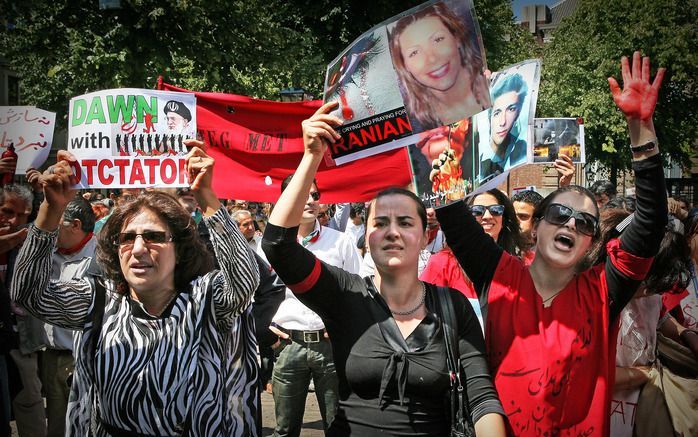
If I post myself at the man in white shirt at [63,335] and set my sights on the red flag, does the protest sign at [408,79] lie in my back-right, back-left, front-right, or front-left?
front-right

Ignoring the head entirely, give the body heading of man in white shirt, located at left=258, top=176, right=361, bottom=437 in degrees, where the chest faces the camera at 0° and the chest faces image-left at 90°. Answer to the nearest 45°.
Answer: approximately 0°

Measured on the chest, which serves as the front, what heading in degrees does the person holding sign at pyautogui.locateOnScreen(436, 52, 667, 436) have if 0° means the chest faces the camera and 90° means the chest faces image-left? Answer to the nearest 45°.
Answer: approximately 0°

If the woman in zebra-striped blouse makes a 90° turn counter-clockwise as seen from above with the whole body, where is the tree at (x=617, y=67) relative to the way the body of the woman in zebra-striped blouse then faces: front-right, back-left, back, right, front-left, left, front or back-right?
front-left

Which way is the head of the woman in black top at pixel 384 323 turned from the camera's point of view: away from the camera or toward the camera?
toward the camera

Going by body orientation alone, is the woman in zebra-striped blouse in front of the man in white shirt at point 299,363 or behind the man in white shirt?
in front

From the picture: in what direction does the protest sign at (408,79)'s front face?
toward the camera

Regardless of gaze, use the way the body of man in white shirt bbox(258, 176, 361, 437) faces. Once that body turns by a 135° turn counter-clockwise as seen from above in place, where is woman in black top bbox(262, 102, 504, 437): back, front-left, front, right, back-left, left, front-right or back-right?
back-right

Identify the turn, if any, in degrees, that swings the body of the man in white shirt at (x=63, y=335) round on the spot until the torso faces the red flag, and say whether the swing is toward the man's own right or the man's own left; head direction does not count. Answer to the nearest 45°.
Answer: approximately 180°

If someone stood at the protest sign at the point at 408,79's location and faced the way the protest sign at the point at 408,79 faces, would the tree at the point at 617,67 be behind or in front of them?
behind

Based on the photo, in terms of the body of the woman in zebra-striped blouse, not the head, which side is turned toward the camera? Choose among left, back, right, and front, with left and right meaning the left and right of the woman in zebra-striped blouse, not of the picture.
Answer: front

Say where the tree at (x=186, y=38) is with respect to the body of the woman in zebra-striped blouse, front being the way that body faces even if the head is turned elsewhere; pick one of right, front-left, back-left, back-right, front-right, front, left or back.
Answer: back

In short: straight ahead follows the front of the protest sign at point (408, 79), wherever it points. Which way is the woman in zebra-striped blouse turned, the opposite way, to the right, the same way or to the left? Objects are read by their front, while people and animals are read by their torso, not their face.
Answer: the same way

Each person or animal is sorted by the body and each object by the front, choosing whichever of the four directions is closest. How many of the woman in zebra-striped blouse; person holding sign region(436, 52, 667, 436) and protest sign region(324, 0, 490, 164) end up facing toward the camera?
3
